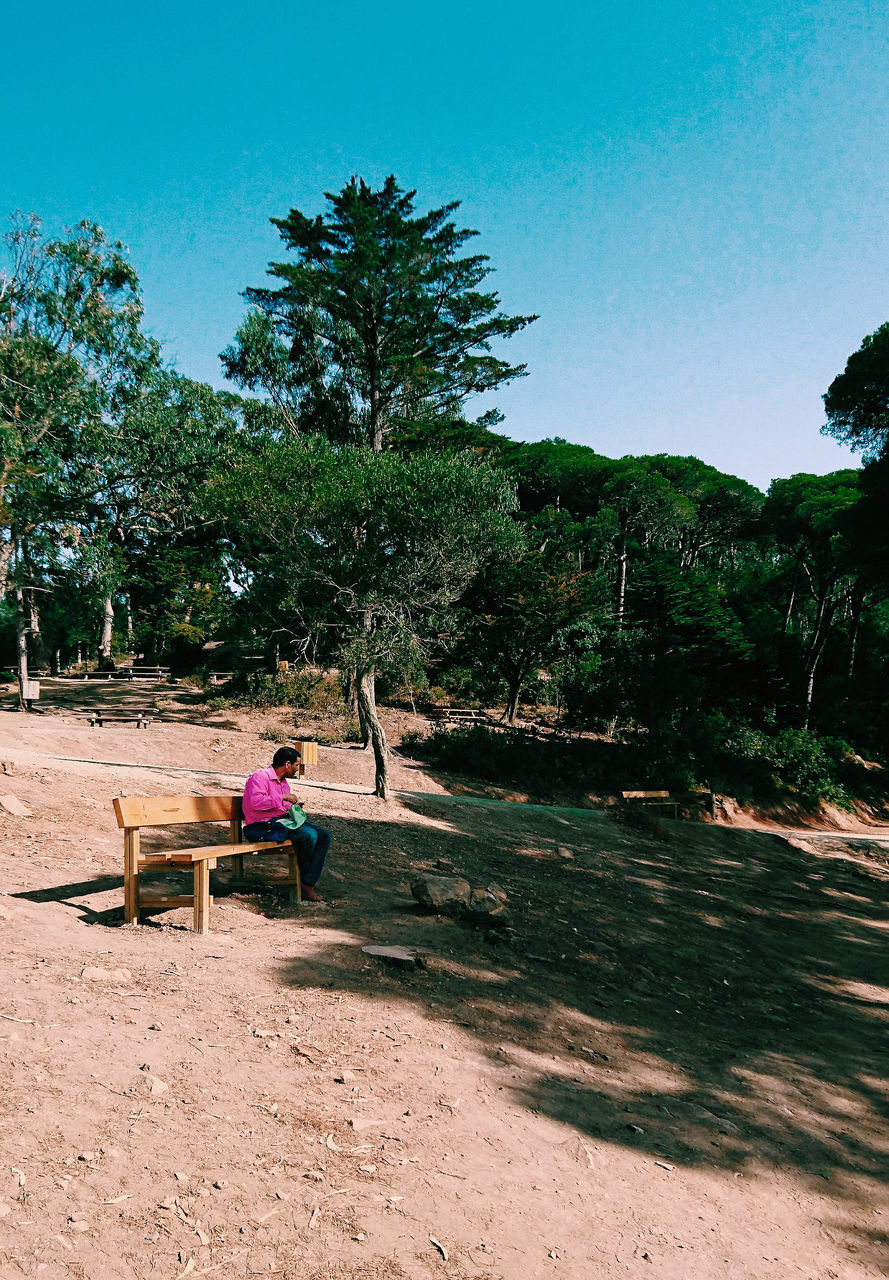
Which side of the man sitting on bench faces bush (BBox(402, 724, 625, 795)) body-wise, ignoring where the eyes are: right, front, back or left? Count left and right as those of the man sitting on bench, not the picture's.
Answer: left

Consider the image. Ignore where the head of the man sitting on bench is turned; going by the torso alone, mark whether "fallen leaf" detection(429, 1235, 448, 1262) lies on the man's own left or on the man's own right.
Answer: on the man's own right

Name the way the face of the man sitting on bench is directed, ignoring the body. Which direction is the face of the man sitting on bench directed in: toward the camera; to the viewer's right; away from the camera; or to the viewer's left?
to the viewer's right

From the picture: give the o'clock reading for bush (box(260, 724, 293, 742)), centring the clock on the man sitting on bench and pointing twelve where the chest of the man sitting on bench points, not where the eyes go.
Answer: The bush is roughly at 9 o'clock from the man sitting on bench.

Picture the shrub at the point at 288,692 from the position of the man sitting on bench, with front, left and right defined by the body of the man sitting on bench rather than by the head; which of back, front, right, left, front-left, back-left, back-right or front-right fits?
left

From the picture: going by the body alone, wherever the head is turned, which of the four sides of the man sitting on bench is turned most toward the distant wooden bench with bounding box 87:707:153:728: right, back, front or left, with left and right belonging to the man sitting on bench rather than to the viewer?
left

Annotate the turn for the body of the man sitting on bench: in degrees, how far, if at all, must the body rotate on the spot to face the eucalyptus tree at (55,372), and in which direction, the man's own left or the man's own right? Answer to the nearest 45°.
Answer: approximately 90° to the man's own left

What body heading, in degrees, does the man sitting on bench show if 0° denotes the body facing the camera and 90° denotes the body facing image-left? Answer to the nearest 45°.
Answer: approximately 270°

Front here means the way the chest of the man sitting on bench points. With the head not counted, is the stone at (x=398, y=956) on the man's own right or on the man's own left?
on the man's own right
